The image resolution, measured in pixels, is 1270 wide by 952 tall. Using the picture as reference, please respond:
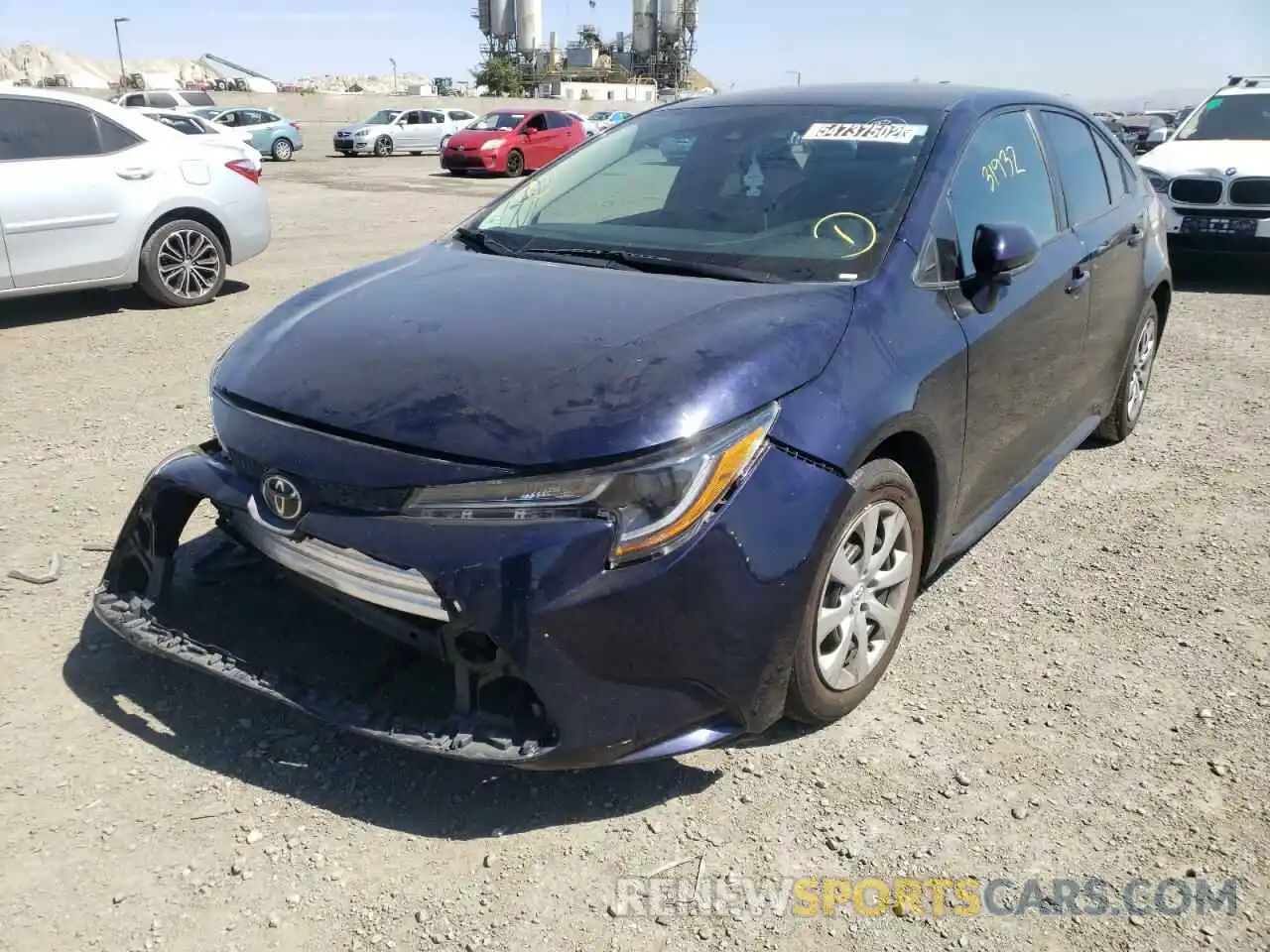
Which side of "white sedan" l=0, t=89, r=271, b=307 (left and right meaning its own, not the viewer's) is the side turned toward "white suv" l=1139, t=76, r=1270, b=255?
back

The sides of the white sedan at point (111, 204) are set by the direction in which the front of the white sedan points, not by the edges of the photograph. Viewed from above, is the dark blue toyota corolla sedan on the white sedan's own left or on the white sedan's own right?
on the white sedan's own left

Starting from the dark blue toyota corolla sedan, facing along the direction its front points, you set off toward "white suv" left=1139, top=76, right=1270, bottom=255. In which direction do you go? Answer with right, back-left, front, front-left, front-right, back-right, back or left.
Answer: back

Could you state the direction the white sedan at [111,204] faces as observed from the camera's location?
facing to the left of the viewer

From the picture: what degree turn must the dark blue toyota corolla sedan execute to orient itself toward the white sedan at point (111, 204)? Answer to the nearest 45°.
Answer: approximately 90° to its right
